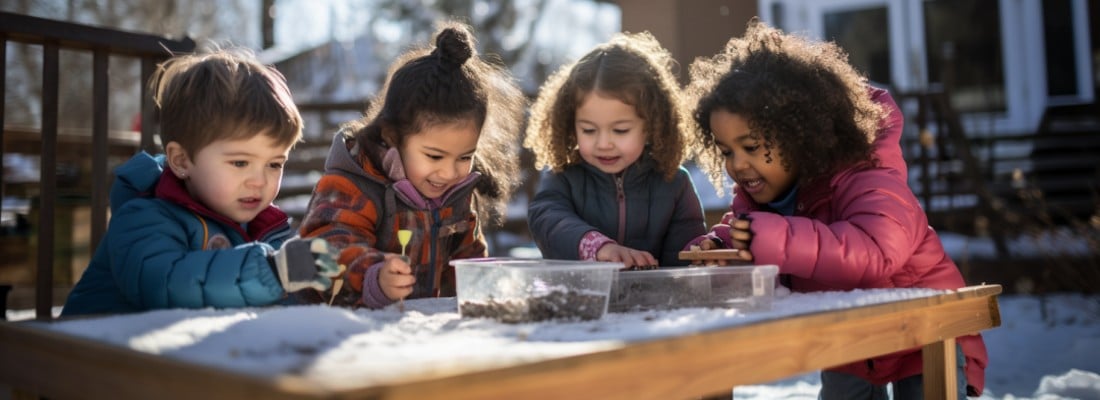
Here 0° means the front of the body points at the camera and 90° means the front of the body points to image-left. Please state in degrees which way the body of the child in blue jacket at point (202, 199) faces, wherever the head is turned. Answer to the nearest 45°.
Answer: approximately 315°

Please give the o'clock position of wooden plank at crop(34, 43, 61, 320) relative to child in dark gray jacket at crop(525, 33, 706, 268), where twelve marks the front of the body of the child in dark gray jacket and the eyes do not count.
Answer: The wooden plank is roughly at 3 o'clock from the child in dark gray jacket.

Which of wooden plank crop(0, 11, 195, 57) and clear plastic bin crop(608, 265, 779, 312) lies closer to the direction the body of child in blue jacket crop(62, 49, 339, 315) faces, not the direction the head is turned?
the clear plastic bin

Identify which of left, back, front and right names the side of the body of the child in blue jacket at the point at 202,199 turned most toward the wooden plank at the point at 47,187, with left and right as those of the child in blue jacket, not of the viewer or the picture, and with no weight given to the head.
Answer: back

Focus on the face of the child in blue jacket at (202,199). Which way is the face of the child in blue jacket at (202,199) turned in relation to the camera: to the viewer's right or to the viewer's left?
to the viewer's right

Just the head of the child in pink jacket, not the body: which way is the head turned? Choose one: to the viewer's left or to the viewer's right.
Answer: to the viewer's left

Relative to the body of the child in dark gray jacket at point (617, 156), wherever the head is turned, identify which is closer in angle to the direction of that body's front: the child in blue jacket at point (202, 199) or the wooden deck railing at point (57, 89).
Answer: the child in blue jacket

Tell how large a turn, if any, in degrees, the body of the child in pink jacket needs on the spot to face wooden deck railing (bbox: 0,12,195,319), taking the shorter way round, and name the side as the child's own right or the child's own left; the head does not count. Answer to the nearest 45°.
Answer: approximately 45° to the child's own right

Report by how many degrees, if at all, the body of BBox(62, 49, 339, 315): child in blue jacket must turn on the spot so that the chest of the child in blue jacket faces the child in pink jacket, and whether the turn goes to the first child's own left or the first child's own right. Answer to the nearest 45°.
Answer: approximately 45° to the first child's own left

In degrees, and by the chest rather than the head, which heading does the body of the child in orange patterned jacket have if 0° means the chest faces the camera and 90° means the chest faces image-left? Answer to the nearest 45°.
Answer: approximately 315°
